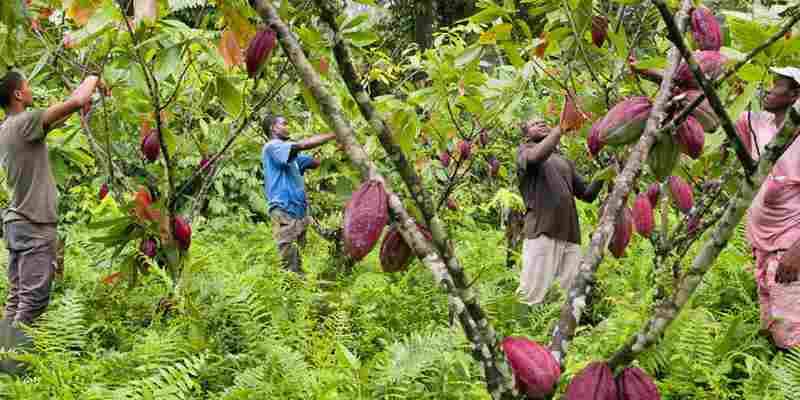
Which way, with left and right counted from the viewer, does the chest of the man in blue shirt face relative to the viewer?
facing to the right of the viewer

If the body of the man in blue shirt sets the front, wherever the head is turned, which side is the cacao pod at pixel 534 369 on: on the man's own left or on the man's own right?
on the man's own right

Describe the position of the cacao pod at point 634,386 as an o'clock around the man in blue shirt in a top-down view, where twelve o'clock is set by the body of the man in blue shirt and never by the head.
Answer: The cacao pod is roughly at 3 o'clock from the man in blue shirt.

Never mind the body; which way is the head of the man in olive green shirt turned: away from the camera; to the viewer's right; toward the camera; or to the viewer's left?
to the viewer's right

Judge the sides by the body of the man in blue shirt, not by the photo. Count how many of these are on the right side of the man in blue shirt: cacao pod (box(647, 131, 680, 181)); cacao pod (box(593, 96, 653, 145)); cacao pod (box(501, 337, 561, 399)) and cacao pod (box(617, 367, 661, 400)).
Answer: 4

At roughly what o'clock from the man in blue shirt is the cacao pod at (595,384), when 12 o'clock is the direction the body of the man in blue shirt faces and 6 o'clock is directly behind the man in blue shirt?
The cacao pod is roughly at 3 o'clock from the man in blue shirt.

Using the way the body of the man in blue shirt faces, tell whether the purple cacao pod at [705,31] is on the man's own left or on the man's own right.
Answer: on the man's own right
